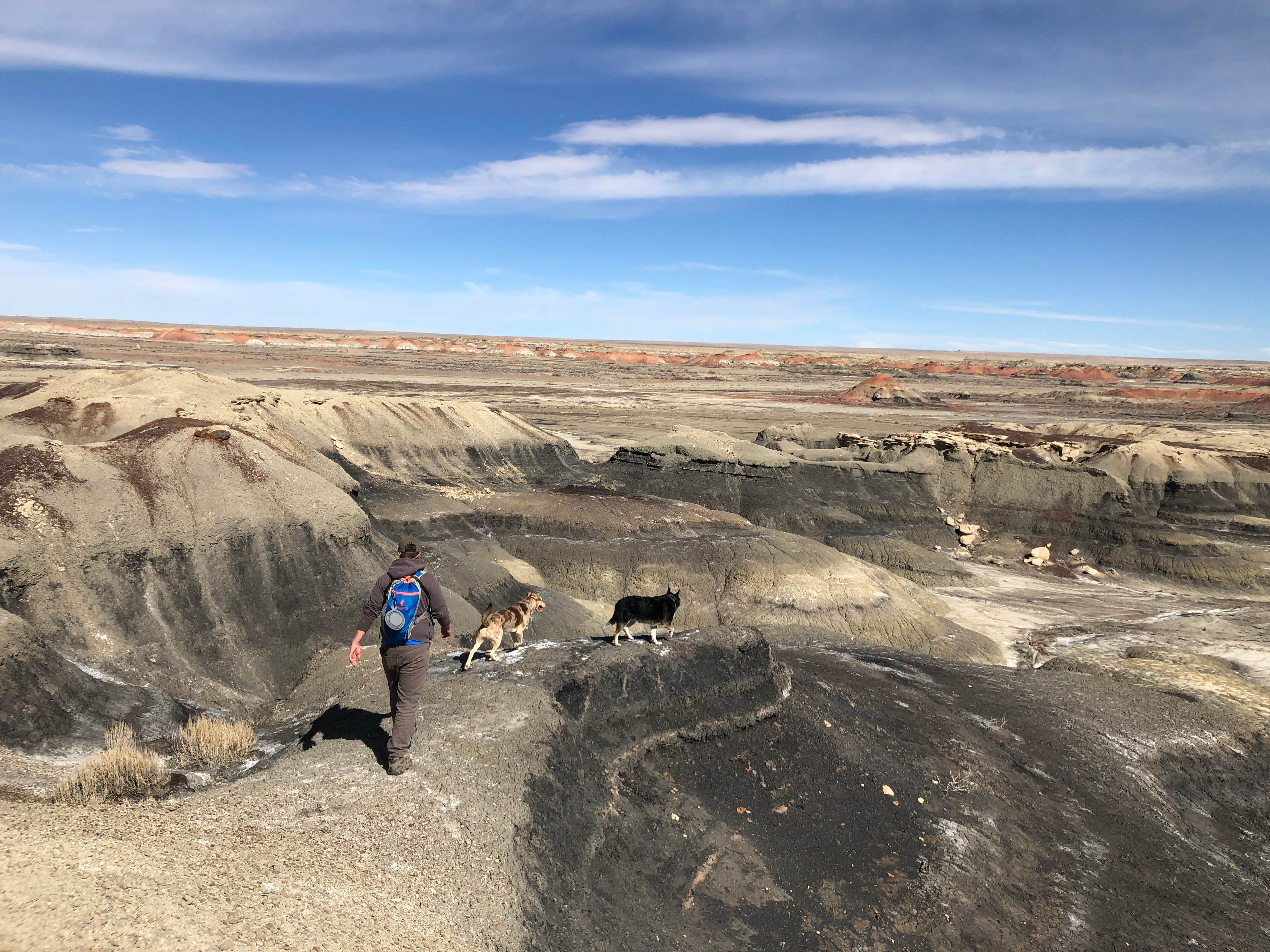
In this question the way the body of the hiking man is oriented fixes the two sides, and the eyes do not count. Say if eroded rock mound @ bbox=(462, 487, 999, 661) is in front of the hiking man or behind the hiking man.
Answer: in front

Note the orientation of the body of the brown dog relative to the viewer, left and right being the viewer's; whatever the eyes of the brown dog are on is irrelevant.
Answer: facing away from the viewer and to the right of the viewer

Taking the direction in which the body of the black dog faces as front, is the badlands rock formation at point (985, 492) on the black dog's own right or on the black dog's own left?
on the black dog's own left

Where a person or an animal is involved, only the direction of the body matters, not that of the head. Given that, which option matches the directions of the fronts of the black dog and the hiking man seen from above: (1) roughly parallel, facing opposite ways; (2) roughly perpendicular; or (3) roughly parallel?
roughly perpendicular

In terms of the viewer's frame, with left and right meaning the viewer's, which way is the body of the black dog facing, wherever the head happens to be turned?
facing to the right of the viewer

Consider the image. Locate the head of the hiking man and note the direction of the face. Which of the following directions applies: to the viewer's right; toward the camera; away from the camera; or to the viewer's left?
away from the camera

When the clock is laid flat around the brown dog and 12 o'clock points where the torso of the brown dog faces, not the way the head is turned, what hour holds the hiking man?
The hiking man is roughly at 5 o'clock from the brown dog.

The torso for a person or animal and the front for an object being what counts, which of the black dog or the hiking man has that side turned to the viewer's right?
the black dog

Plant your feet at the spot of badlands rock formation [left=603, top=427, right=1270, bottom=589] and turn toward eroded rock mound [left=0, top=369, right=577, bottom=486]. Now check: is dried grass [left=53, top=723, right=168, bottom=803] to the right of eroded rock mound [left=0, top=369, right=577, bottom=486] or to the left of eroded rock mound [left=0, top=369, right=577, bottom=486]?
left

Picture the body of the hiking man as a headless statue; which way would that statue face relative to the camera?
away from the camera

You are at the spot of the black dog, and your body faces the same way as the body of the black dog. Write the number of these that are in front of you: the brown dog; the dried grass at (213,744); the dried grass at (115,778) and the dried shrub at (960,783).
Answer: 1

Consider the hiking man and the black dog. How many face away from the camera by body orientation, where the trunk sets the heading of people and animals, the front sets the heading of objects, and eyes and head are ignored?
1

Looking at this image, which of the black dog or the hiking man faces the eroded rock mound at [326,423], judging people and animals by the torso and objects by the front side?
the hiking man

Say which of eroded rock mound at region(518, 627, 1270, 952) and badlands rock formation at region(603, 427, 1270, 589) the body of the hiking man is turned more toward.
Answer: the badlands rock formation

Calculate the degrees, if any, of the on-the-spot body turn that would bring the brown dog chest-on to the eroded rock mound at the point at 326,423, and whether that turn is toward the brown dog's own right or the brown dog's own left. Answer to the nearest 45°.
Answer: approximately 45° to the brown dog's own left
